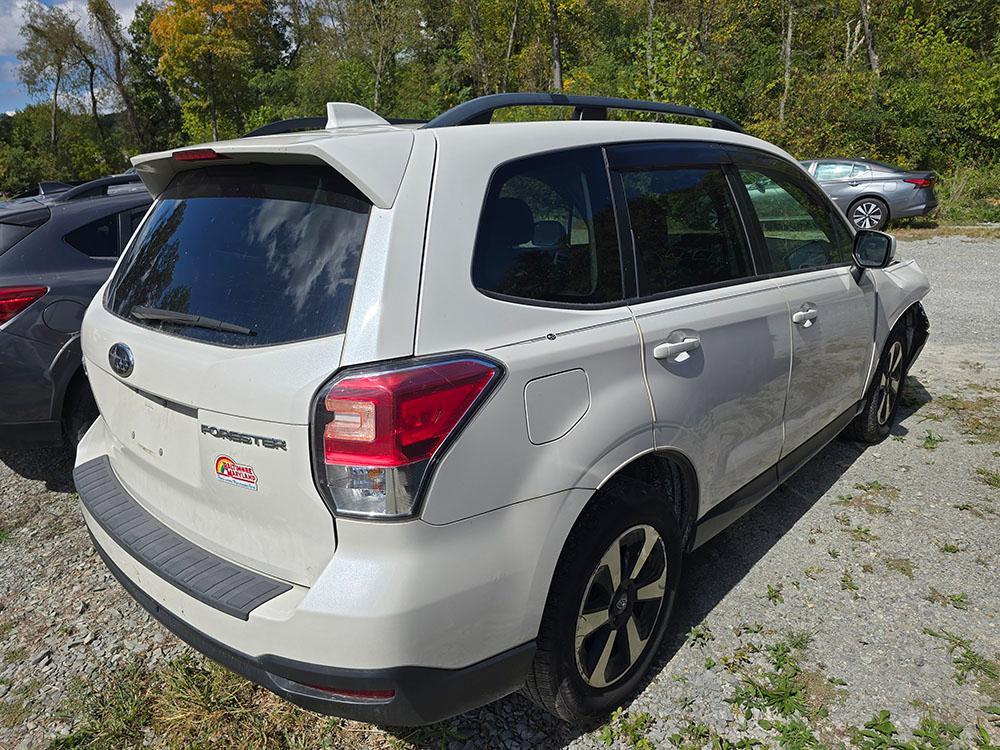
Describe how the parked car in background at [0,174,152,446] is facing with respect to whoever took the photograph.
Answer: facing away from the viewer and to the right of the viewer

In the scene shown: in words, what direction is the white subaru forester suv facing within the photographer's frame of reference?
facing away from the viewer and to the right of the viewer

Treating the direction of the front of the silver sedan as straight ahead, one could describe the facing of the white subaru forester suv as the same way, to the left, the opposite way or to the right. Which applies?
to the right

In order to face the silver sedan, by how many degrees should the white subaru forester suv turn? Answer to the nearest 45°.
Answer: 0° — it already faces it

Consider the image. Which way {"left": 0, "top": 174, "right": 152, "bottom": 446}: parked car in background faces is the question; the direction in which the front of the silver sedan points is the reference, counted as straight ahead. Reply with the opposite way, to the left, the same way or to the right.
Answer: to the right

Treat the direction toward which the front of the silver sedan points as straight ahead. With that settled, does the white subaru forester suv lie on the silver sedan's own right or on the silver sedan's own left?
on the silver sedan's own left

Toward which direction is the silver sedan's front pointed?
to the viewer's left

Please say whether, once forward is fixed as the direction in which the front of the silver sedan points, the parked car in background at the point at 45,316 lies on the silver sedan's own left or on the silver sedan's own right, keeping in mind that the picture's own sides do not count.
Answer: on the silver sedan's own left

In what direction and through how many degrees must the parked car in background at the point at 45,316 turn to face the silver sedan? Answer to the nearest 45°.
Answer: approximately 45° to its right
